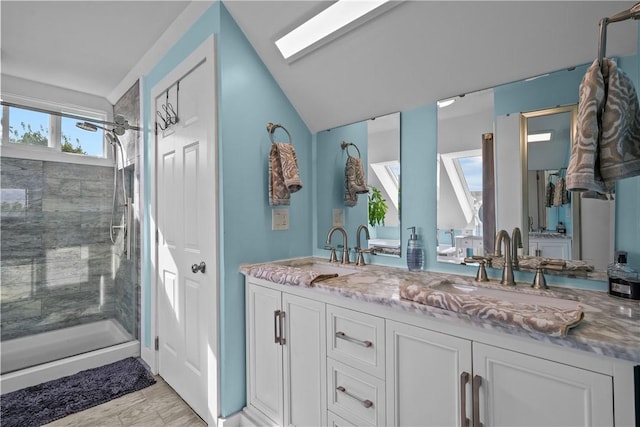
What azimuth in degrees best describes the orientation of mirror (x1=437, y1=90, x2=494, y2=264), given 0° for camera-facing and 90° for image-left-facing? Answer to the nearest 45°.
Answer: approximately 45°

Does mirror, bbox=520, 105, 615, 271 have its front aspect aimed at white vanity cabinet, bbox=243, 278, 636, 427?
yes

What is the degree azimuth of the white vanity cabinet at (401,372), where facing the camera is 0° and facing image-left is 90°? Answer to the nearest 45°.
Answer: approximately 45°

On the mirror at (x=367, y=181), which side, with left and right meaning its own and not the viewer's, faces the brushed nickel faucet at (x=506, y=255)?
left

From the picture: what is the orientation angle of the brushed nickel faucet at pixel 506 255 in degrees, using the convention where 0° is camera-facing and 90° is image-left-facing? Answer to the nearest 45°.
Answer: approximately 45°
